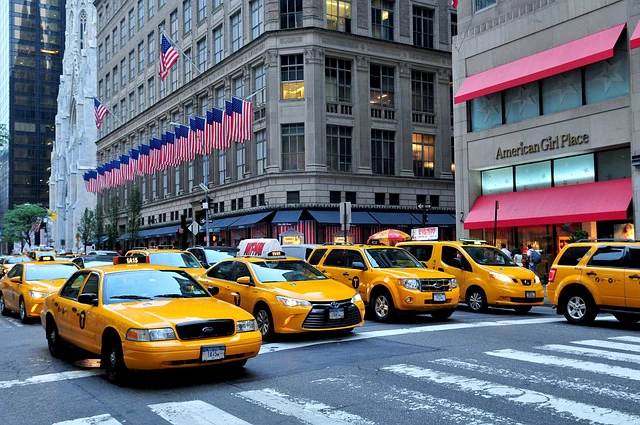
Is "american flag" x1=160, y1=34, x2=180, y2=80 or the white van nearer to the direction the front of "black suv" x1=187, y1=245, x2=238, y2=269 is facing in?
the white van

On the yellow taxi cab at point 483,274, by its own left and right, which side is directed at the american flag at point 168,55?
back

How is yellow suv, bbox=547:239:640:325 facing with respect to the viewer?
to the viewer's right

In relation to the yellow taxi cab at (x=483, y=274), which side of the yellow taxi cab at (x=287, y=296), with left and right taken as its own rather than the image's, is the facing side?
left

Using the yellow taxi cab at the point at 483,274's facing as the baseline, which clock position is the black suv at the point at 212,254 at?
The black suv is roughly at 5 o'clock from the yellow taxi cab.

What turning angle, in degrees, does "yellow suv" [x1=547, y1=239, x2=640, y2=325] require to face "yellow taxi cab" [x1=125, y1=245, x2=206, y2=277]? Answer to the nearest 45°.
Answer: approximately 180°

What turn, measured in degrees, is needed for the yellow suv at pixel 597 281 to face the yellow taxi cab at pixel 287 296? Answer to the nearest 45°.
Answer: approximately 135° to its right

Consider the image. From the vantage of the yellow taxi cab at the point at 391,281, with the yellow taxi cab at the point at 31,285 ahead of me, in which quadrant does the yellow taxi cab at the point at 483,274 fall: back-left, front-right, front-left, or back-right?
back-right
